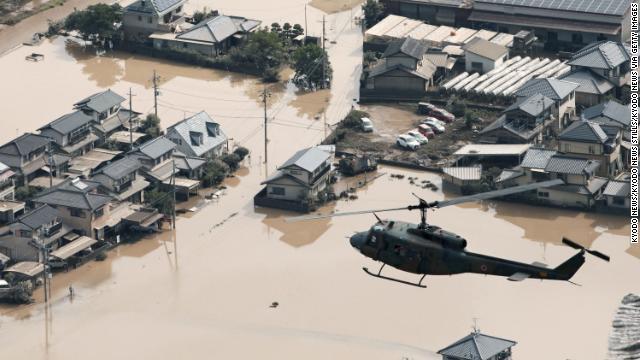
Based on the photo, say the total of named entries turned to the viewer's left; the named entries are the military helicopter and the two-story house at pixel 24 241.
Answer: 1

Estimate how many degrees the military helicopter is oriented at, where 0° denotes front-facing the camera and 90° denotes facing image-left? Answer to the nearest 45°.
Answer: approximately 90°

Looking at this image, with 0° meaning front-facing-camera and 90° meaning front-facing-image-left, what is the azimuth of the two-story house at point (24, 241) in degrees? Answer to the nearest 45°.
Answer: approximately 315°

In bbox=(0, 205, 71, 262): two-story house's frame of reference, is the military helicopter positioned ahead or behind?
ahead

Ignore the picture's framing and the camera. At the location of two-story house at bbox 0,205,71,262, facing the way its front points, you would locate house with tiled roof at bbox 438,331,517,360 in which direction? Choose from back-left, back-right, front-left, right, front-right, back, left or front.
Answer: front

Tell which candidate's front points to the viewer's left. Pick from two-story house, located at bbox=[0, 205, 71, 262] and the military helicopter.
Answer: the military helicopter

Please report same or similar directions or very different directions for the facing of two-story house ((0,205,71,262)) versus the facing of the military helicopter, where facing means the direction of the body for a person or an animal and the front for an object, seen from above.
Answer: very different directions
